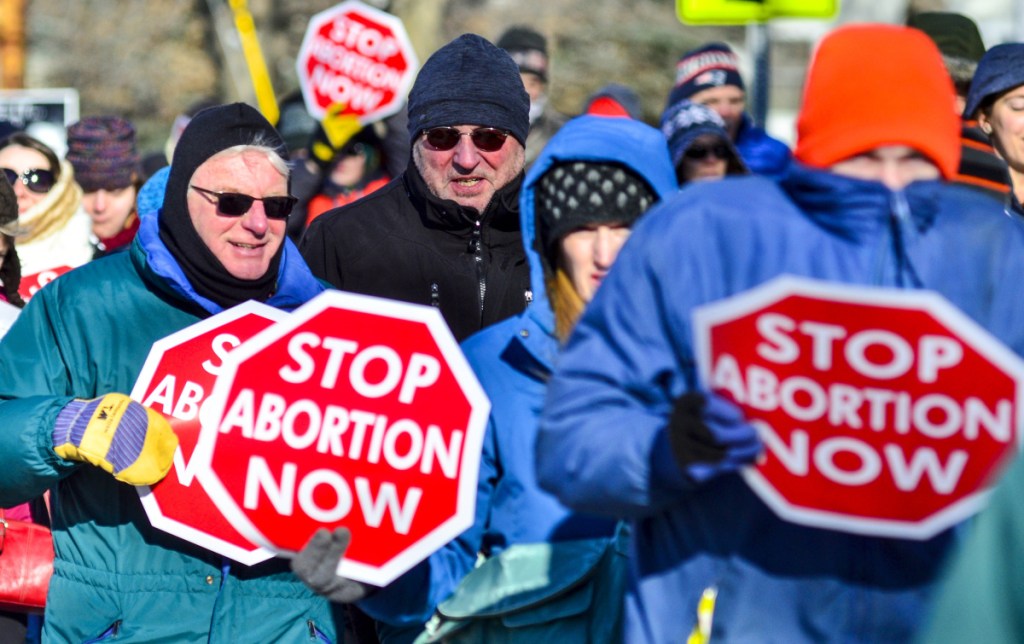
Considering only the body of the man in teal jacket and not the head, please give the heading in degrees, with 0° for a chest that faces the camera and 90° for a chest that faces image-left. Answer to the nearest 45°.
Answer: approximately 315°

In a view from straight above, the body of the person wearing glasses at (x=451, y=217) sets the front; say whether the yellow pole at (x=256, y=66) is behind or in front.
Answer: behind

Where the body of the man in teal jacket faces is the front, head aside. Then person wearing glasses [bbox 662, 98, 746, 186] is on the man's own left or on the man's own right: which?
on the man's own left

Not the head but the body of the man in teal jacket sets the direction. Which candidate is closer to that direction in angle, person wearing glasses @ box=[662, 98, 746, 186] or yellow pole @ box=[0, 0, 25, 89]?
the person wearing glasses

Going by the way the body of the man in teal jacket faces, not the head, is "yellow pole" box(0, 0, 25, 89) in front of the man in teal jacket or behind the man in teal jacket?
behind

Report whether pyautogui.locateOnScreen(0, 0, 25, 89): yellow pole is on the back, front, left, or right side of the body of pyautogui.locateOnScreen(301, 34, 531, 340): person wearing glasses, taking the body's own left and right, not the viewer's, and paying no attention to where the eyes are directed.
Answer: back

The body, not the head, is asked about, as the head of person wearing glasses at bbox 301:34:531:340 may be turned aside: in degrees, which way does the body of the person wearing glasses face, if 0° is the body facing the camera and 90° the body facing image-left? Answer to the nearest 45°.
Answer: approximately 0°
